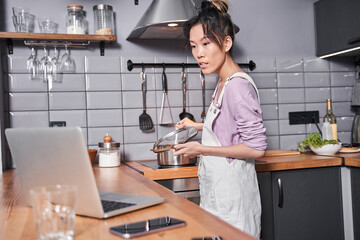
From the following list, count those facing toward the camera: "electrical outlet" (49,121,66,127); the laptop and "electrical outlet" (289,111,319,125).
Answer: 2

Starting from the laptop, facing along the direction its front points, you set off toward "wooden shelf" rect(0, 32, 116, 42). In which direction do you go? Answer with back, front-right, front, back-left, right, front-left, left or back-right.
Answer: front-left

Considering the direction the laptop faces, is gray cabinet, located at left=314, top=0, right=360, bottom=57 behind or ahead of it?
ahead

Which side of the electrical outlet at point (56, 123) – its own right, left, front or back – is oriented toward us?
front

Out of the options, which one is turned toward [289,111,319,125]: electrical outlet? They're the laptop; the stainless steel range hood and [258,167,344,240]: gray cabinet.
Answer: the laptop

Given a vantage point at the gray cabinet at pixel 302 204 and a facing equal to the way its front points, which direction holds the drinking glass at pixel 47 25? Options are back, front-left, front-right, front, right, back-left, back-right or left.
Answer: right

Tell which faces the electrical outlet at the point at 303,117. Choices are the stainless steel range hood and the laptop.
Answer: the laptop

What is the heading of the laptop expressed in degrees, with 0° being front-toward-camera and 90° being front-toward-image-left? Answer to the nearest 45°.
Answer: approximately 225°

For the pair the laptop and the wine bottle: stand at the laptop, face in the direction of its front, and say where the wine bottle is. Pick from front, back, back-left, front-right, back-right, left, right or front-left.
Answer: front

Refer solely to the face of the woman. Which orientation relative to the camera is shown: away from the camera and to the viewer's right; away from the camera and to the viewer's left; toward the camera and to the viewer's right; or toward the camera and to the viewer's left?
toward the camera and to the viewer's left

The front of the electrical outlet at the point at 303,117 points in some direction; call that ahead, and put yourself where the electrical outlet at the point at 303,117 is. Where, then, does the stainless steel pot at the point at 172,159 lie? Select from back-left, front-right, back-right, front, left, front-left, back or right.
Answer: front-right
